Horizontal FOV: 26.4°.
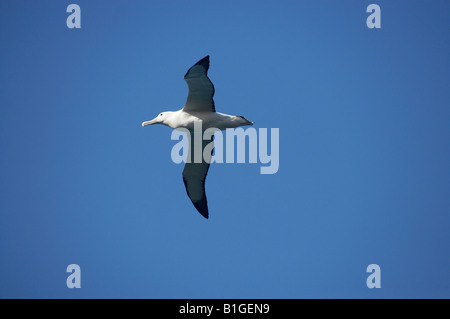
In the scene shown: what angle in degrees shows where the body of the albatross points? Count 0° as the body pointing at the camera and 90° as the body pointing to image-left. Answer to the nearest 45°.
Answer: approximately 90°
